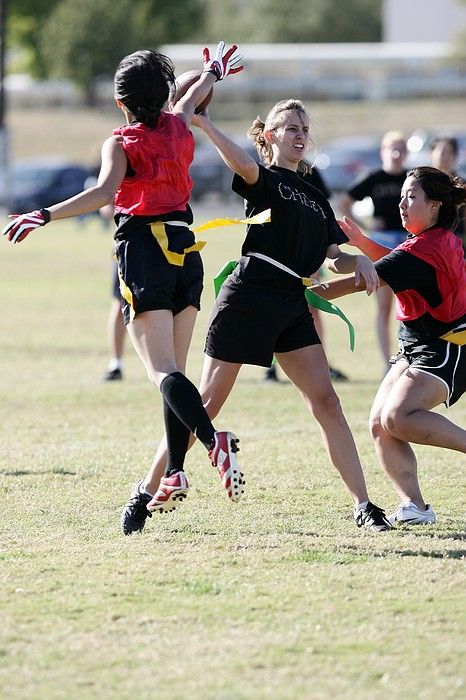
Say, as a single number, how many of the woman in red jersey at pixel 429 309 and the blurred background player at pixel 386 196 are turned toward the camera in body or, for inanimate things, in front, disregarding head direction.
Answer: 1

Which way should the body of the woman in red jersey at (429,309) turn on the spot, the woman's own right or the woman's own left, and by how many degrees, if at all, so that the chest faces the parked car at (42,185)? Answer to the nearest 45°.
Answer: approximately 90° to the woman's own right

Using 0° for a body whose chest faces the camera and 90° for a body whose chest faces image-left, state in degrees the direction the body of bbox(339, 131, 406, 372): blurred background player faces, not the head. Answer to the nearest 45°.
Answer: approximately 0°

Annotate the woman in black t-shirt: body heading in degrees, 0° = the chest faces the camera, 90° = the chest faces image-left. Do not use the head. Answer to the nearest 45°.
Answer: approximately 315°

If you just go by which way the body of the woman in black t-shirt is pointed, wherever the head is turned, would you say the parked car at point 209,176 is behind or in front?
behind

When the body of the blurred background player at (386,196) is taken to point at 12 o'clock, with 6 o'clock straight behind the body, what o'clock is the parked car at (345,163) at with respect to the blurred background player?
The parked car is roughly at 6 o'clock from the blurred background player.

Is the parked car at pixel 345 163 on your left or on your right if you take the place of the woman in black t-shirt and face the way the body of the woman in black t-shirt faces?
on your left

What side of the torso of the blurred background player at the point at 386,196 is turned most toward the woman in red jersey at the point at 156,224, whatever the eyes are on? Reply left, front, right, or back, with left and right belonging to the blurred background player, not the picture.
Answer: front

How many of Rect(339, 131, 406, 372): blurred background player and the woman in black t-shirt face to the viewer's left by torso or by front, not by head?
0

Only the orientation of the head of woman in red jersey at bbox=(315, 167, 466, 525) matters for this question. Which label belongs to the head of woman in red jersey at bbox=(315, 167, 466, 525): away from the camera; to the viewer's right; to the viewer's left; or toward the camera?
to the viewer's left

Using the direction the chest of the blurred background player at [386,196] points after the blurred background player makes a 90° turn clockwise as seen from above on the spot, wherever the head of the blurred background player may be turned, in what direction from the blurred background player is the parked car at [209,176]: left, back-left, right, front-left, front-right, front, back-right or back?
right

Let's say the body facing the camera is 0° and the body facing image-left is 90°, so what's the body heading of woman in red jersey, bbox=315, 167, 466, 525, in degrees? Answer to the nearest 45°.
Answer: approximately 90°

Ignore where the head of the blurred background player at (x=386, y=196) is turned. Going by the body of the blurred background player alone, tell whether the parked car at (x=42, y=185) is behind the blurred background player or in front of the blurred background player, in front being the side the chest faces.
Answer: behind

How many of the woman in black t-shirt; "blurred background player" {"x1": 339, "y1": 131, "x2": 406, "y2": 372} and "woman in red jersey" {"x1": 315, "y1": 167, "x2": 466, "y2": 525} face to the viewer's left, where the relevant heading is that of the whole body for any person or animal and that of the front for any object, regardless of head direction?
1

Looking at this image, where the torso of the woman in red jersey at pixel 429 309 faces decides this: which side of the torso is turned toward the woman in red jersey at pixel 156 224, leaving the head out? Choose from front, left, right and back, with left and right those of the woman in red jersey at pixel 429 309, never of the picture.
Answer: front
